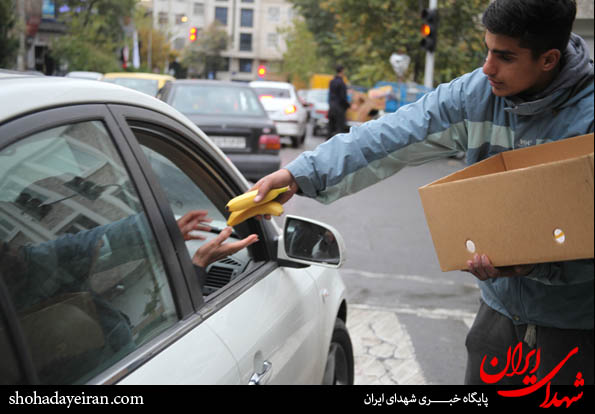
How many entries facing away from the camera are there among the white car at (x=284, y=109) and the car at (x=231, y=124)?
2

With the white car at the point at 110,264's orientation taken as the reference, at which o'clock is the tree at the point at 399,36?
The tree is roughly at 11 o'clock from the white car.

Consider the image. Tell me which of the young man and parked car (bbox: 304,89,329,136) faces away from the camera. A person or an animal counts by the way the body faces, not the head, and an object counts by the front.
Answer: the parked car

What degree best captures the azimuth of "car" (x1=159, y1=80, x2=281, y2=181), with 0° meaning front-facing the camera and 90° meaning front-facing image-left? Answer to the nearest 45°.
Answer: approximately 180°

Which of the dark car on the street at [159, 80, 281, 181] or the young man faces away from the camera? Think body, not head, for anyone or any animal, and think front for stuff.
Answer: the dark car on the street

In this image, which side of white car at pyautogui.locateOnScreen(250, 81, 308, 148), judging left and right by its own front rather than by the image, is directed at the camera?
back

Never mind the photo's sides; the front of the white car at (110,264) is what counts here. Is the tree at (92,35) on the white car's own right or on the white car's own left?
on the white car's own left

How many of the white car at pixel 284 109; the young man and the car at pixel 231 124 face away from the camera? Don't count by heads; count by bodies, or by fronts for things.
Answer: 2

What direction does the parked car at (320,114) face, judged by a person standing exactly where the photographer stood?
facing away from the viewer

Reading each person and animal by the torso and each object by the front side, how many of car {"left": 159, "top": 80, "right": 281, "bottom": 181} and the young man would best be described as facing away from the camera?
1

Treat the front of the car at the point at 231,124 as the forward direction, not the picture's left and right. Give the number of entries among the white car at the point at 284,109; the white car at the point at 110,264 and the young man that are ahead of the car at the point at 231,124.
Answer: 1

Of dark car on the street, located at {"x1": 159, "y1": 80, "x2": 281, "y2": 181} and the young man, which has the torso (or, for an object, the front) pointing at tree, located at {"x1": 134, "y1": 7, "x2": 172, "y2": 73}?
the dark car on the street

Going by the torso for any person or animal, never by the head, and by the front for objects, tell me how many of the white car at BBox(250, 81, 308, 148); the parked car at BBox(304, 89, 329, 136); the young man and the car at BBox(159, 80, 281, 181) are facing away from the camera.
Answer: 3
